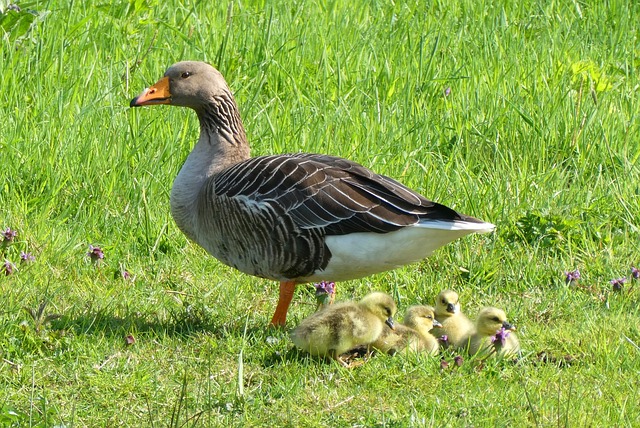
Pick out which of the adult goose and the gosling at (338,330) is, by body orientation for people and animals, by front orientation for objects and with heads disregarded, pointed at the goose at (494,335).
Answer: the gosling

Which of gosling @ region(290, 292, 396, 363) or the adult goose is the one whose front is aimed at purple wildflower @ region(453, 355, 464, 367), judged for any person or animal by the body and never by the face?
the gosling

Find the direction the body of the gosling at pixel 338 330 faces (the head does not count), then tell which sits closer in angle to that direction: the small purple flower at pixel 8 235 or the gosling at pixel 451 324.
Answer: the gosling

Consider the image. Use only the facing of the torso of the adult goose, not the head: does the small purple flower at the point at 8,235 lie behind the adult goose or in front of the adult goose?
in front

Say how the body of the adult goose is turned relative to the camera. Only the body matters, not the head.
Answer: to the viewer's left

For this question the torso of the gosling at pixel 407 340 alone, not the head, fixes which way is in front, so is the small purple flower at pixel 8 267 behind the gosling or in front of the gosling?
behind

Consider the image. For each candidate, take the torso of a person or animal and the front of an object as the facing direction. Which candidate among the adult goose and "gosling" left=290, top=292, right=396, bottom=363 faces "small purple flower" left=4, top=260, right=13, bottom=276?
the adult goose

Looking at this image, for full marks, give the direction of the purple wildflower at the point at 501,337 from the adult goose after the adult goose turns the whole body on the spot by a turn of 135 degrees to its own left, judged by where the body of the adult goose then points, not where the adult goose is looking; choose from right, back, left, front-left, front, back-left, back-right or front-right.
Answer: front

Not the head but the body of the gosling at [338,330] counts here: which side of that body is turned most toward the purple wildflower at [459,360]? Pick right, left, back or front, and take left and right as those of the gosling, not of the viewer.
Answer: front

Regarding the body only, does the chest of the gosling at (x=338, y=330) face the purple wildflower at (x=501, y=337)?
yes

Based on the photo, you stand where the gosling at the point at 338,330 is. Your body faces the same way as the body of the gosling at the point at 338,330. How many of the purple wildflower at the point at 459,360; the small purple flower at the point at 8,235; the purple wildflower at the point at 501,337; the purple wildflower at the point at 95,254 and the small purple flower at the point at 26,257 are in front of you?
2

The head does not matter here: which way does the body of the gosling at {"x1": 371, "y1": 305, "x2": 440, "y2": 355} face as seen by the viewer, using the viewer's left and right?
facing to the right of the viewer

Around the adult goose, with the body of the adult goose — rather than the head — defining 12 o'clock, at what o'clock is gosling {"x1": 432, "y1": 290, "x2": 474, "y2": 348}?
The gosling is roughly at 7 o'clock from the adult goose.

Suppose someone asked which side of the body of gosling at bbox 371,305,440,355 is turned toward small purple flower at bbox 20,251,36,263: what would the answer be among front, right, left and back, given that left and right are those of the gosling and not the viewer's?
back

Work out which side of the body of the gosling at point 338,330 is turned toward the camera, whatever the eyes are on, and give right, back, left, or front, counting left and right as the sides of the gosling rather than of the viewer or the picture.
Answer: right

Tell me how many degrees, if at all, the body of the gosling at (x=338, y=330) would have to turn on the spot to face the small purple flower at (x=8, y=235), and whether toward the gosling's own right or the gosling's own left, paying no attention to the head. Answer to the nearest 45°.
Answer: approximately 135° to the gosling's own left

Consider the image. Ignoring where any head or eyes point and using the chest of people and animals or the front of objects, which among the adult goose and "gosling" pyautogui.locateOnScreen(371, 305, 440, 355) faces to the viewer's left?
the adult goose
